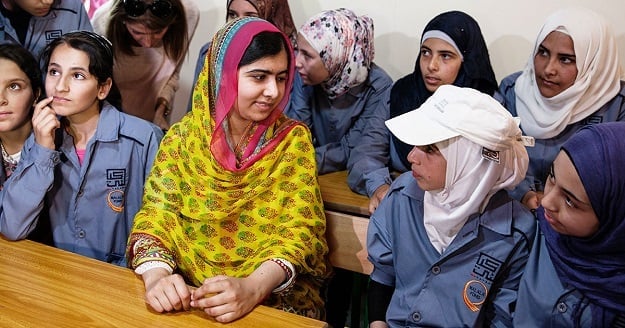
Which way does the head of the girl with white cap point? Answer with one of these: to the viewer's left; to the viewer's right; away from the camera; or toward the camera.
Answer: to the viewer's left

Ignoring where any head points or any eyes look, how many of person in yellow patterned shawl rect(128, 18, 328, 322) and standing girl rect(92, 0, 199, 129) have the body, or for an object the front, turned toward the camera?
2

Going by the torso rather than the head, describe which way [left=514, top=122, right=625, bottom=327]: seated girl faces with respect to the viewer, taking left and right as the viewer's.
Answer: facing the viewer and to the left of the viewer

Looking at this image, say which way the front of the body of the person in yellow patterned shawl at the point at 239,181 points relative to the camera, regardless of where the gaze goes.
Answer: toward the camera

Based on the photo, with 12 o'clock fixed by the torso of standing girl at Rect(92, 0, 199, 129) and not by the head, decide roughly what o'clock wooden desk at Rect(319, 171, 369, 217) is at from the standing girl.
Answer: The wooden desk is roughly at 11 o'clock from the standing girl.

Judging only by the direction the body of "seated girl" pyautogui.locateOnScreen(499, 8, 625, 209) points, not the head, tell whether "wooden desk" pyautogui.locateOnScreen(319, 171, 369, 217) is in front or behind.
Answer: in front

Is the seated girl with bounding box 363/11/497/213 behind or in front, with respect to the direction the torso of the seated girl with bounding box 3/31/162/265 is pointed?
behind

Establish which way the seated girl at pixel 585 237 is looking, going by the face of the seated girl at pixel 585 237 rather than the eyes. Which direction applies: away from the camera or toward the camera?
toward the camera

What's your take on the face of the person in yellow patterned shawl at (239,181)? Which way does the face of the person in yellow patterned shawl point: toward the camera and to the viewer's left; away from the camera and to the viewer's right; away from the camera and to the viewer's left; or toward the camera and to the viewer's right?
toward the camera and to the viewer's right

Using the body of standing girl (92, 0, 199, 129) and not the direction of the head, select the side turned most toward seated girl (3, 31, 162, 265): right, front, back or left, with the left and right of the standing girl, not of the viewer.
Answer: front

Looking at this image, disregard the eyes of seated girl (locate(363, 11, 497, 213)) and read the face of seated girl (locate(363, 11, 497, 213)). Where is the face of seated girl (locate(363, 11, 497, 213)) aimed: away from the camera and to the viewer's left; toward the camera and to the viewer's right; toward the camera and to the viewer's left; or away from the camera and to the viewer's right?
toward the camera and to the viewer's left

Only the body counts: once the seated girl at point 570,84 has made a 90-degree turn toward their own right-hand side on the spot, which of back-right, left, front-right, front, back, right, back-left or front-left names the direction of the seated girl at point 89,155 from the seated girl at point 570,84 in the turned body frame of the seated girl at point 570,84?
left

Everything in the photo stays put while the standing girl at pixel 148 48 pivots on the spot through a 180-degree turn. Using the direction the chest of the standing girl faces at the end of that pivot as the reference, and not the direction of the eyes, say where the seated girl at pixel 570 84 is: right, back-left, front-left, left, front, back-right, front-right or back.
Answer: back-right

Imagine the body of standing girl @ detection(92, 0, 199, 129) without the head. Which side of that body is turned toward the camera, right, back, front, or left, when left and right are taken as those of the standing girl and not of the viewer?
front

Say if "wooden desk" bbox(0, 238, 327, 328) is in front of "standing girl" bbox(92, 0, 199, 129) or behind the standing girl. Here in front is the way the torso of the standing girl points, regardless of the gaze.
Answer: in front

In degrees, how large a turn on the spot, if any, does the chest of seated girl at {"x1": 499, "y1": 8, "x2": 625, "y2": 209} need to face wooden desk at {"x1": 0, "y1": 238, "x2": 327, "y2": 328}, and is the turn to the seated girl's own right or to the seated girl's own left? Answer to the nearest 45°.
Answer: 0° — they already face it

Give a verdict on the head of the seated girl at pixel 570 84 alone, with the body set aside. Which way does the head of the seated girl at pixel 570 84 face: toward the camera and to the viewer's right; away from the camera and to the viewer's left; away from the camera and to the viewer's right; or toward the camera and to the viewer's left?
toward the camera and to the viewer's left

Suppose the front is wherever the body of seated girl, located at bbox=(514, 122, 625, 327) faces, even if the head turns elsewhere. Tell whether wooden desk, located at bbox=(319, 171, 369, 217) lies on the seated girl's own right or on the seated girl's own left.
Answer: on the seated girl's own right

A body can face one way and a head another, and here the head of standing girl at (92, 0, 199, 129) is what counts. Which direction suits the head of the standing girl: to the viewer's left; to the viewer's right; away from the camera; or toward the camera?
toward the camera
